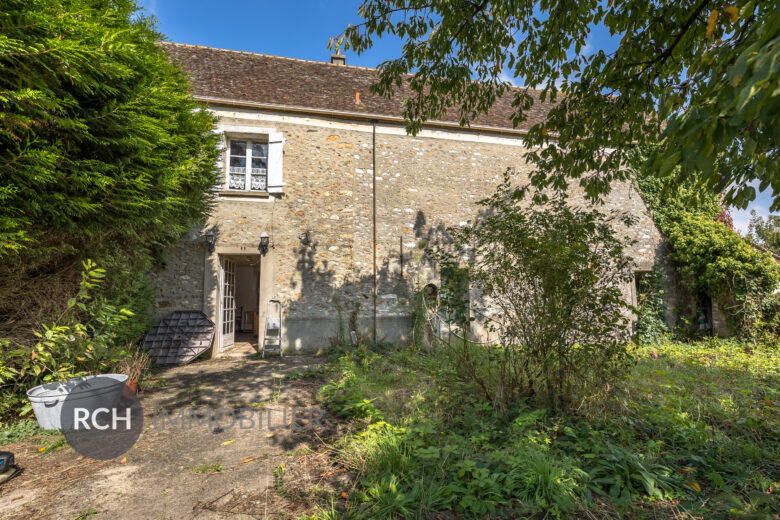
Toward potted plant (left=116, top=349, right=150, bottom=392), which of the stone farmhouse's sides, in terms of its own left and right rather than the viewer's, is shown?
front

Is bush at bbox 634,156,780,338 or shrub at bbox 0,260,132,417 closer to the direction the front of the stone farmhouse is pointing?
the shrub

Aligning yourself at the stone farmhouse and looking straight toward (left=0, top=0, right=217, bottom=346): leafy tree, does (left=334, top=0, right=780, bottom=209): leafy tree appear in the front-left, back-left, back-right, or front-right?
front-left

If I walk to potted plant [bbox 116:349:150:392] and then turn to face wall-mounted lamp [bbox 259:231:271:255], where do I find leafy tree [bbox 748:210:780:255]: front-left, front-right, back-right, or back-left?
front-right

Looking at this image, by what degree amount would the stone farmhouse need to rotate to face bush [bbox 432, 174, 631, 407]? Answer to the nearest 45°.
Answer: approximately 45° to its left

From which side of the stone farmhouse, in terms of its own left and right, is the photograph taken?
front

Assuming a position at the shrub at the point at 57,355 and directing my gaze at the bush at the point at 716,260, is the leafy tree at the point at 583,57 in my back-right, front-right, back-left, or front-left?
front-right

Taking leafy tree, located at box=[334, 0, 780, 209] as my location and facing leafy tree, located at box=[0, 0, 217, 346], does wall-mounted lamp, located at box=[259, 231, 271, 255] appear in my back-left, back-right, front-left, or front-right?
front-right

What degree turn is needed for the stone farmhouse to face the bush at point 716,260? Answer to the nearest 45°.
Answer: approximately 90° to its left
